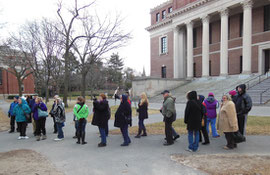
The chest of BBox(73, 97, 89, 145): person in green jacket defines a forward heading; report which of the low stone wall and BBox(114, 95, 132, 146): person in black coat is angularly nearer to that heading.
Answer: the low stone wall

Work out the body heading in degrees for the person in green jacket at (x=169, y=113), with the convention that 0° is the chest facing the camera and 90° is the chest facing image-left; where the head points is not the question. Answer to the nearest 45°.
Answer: approximately 90°

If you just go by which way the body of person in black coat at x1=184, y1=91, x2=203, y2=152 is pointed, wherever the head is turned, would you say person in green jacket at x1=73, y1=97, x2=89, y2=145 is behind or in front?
in front

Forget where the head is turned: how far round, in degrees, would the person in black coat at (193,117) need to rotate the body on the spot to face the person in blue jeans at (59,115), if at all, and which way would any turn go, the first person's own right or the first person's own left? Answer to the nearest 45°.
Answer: approximately 45° to the first person's own left

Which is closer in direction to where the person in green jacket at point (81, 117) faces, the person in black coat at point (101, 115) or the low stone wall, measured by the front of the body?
the low stone wall

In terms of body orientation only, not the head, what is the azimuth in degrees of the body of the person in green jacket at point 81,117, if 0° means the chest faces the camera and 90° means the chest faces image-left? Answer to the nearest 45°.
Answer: approximately 180°

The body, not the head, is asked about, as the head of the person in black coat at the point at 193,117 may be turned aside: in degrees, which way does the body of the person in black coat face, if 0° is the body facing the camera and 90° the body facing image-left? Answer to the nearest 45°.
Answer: approximately 135°
